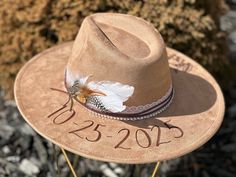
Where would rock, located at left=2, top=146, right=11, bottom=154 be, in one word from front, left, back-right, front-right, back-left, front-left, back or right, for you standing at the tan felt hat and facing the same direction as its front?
front-right

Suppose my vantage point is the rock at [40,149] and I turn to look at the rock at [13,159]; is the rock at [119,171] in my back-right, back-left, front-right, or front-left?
back-left
